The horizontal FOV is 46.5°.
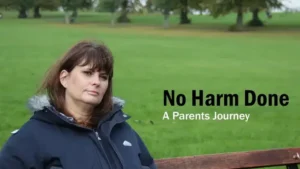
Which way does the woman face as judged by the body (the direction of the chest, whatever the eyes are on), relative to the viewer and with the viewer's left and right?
facing the viewer and to the right of the viewer
